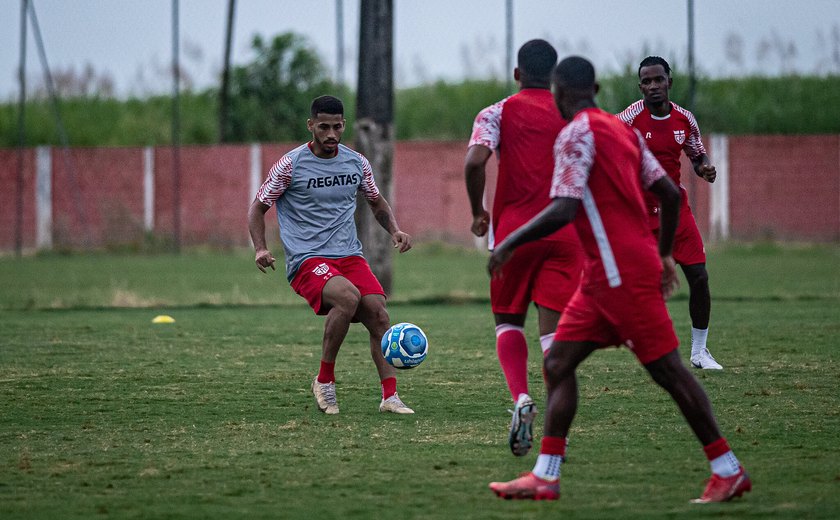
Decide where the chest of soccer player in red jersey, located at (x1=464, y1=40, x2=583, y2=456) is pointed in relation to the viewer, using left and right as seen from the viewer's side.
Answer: facing away from the viewer

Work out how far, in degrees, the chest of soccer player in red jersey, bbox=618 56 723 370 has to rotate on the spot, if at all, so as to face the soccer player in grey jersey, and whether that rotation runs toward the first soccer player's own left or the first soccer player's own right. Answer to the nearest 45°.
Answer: approximately 45° to the first soccer player's own right

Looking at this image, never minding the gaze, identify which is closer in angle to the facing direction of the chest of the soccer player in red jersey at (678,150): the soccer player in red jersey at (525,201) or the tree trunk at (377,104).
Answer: the soccer player in red jersey

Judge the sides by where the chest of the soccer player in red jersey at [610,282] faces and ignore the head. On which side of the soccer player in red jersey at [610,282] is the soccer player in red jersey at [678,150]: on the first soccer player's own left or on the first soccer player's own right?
on the first soccer player's own right

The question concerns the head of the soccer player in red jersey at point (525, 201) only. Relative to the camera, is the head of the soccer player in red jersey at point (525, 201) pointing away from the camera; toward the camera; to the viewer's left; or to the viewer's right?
away from the camera

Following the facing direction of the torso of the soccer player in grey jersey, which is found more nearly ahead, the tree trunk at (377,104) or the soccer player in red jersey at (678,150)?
the soccer player in red jersey

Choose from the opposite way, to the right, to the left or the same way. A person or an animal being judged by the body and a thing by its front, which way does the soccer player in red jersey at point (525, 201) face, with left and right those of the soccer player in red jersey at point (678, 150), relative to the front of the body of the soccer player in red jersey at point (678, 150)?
the opposite way

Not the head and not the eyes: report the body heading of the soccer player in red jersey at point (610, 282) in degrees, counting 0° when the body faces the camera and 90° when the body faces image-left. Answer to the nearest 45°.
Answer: approximately 135°

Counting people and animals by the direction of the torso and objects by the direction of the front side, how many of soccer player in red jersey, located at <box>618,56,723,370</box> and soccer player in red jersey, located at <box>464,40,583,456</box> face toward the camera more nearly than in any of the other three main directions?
1

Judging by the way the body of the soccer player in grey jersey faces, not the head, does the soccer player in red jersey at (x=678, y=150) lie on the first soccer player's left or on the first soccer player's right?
on the first soccer player's left

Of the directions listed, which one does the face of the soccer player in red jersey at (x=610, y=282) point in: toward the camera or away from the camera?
away from the camera

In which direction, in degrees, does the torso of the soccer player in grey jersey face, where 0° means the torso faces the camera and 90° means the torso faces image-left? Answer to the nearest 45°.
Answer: approximately 315°

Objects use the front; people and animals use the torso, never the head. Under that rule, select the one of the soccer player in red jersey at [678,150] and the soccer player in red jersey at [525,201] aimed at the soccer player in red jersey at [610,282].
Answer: the soccer player in red jersey at [678,150]
